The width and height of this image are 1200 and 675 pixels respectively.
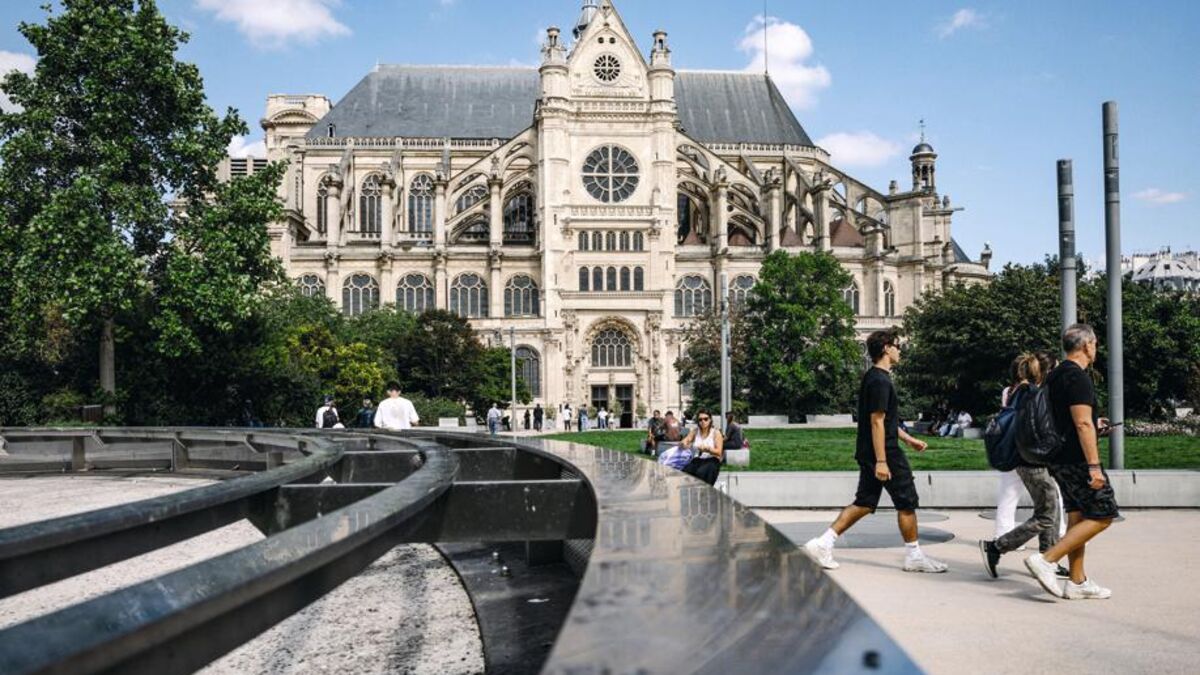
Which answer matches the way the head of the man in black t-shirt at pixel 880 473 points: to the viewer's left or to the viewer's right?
to the viewer's right

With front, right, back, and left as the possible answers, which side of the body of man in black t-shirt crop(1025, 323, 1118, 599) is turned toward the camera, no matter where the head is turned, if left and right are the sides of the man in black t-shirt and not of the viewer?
right

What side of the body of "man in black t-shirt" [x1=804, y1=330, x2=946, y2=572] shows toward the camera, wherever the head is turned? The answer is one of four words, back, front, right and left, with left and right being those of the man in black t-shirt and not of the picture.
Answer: right

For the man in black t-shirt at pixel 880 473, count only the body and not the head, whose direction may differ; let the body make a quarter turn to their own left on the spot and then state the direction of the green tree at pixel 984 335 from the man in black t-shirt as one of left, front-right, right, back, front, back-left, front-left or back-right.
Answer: front

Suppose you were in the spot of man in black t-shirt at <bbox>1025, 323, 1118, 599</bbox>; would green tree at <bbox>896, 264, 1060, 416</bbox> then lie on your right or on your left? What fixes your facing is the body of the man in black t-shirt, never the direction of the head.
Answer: on your left
